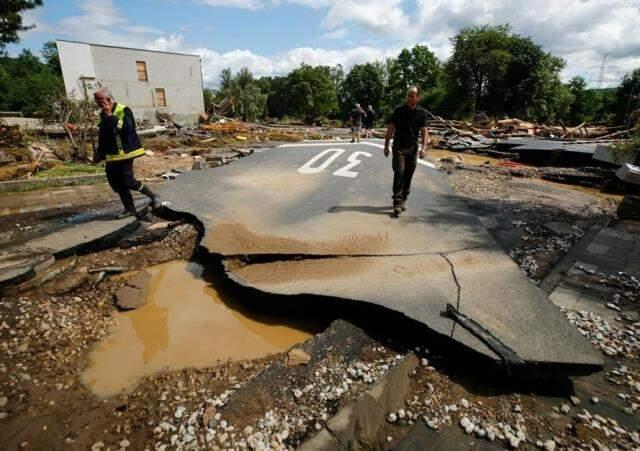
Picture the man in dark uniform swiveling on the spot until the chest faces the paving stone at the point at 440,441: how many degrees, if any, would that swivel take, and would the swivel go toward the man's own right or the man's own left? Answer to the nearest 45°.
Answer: approximately 45° to the man's own left

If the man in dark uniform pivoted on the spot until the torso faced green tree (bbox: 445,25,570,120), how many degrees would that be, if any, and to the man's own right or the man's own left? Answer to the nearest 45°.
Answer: approximately 180°

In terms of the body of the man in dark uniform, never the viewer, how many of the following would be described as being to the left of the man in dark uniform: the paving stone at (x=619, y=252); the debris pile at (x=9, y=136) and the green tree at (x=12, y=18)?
1

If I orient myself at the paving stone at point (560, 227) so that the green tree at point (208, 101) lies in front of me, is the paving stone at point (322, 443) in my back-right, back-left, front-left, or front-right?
back-left

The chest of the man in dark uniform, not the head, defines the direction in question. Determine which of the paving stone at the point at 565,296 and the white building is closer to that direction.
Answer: the paving stone

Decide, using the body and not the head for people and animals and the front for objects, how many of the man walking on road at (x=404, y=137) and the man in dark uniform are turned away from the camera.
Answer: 0

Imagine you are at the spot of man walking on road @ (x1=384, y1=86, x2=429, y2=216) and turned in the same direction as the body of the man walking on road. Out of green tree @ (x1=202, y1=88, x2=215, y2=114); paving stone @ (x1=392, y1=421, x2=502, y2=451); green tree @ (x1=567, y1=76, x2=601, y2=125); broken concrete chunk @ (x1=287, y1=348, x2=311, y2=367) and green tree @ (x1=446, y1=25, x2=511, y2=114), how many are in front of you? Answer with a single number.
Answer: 2

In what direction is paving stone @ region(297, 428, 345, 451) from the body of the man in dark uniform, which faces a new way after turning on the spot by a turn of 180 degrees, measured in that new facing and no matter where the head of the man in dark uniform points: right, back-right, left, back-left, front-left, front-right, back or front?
back-right

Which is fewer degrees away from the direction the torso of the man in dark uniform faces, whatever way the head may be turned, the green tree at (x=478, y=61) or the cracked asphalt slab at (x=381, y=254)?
the cracked asphalt slab

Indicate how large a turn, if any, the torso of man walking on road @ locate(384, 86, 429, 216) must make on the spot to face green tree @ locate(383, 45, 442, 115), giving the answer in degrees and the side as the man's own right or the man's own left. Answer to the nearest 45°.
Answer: approximately 180°

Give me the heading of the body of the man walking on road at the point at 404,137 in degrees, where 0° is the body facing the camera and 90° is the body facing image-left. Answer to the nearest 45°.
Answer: approximately 0°

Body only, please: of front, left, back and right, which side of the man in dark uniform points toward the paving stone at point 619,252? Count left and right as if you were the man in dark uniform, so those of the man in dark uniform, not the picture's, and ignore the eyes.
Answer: left

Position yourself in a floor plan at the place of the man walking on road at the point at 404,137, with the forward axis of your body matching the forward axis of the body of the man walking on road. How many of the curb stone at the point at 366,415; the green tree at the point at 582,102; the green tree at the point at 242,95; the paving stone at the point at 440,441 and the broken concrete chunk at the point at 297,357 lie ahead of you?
3

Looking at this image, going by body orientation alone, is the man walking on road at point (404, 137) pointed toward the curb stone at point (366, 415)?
yes
